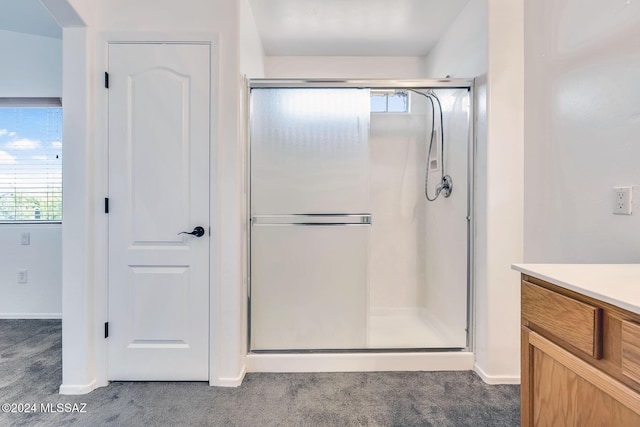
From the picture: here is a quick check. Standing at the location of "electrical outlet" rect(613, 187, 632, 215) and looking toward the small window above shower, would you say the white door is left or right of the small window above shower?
left

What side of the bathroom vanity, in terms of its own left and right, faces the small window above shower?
right

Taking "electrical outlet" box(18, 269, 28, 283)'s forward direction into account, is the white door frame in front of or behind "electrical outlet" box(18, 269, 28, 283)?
in front

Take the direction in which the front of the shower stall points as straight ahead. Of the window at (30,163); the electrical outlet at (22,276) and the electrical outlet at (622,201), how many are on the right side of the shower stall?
2

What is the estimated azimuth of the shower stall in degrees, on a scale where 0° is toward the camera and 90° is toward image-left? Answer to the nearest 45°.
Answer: approximately 0°

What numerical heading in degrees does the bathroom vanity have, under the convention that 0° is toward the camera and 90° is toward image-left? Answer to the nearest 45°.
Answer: approximately 45°

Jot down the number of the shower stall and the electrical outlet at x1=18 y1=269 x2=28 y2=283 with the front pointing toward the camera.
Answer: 2

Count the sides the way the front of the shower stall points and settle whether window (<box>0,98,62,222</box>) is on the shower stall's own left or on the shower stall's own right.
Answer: on the shower stall's own right

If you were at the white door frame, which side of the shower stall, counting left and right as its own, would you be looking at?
right

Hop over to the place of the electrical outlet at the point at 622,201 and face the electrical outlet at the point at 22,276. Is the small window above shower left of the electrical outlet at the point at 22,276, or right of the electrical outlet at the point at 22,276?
right

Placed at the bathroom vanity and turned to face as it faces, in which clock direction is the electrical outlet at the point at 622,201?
The electrical outlet is roughly at 5 o'clock from the bathroom vanity.
